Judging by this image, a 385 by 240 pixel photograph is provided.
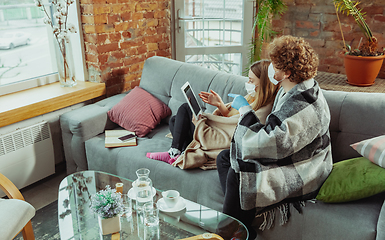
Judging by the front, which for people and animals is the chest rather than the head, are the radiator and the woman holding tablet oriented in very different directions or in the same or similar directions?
very different directions

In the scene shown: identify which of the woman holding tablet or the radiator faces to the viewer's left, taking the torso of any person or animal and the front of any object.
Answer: the woman holding tablet

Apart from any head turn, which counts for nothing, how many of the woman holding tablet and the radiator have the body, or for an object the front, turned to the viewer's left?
1

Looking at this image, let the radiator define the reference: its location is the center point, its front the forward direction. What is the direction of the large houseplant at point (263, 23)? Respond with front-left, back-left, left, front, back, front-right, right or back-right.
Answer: front-left

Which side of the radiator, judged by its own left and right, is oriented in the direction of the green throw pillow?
front

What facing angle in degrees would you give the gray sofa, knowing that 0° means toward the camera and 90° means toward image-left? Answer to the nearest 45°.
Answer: approximately 45°

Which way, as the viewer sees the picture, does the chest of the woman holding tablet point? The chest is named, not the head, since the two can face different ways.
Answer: to the viewer's left

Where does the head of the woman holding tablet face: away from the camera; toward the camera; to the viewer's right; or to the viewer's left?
to the viewer's left

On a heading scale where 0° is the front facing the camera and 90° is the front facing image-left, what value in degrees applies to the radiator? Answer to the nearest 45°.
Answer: approximately 315°

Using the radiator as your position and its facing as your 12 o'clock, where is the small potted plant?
The small potted plant is roughly at 1 o'clock from the radiator.

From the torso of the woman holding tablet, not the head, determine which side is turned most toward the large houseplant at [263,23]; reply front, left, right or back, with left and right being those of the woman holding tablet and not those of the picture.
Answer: right

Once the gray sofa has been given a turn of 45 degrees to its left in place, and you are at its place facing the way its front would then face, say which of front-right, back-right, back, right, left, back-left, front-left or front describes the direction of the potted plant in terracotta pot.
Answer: back-left

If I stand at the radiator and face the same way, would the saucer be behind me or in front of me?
in front
